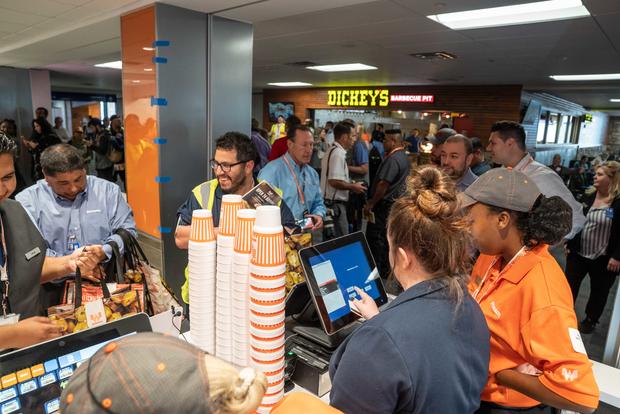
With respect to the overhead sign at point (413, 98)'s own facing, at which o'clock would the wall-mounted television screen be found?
The wall-mounted television screen is roughly at 4 o'clock from the overhead sign.

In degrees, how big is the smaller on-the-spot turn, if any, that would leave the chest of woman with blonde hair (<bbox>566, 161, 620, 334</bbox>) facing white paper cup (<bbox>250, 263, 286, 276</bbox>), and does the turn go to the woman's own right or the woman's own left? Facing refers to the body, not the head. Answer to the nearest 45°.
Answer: approximately 45° to the woman's own left

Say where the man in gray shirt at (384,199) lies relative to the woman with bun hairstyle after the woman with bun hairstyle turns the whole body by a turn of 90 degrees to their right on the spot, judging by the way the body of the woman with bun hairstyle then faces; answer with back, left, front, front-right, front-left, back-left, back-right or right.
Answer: front-left

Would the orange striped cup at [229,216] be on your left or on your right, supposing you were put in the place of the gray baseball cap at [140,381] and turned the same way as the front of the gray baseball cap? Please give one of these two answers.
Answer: on your right

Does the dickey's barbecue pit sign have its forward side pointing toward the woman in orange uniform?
yes

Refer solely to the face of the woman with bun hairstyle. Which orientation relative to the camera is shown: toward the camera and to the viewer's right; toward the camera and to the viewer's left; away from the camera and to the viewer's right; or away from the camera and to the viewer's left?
away from the camera and to the viewer's left

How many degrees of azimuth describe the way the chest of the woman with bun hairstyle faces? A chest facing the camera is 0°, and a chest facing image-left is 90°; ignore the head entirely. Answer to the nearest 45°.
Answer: approximately 135°

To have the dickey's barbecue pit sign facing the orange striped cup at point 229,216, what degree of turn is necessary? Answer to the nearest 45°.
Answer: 0° — it already faces it

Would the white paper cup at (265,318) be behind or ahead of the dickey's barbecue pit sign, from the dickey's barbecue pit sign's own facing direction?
ahead

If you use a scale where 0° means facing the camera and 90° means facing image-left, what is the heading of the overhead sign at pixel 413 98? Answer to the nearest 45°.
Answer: approximately 0°

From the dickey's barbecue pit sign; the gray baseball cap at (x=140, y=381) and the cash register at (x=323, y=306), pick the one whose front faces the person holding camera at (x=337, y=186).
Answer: the dickey's barbecue pit sign
